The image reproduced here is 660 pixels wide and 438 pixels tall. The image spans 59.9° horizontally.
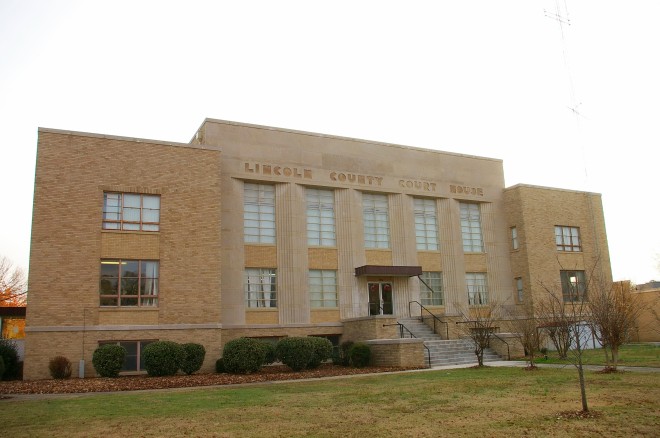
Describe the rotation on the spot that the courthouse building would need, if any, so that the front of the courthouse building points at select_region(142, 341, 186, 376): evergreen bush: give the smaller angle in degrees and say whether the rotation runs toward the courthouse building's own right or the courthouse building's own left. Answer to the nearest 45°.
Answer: approximately 90° to the courthouse building's own right

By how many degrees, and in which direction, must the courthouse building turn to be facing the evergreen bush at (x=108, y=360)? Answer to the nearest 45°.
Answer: approximately 90° to its right

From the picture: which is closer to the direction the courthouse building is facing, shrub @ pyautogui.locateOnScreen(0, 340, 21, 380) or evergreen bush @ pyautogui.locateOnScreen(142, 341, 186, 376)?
the evergreen bush

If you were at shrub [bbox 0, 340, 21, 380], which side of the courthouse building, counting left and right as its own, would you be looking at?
right
